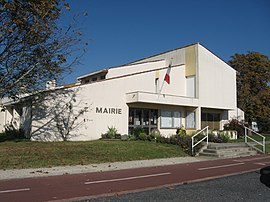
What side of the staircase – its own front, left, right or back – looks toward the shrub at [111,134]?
right

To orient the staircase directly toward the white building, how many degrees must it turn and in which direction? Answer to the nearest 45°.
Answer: approximately 135° to its right

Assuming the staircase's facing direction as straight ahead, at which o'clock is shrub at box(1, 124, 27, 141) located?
The shrub is roughly at 3 o'clock from the staircase.

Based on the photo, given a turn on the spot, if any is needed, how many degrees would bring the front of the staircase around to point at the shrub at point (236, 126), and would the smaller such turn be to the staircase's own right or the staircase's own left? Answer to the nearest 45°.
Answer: approximately 180°

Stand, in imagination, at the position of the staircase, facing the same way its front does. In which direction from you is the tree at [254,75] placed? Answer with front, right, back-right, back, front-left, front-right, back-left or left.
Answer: back

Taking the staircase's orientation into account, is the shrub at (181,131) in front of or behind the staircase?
behind

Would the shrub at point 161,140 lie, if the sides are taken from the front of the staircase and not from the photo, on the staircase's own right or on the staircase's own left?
on the staircase's own right

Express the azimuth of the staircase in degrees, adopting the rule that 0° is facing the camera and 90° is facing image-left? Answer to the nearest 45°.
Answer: approximately 0°
